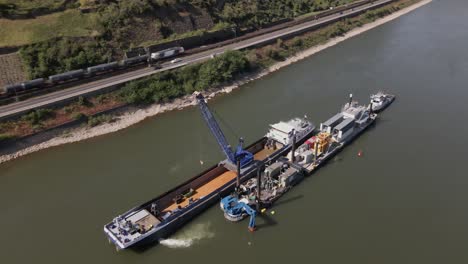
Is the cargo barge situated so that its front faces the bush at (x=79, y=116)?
no

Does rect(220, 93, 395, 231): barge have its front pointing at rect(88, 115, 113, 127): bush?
no

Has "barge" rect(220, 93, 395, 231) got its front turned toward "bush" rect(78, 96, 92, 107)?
no

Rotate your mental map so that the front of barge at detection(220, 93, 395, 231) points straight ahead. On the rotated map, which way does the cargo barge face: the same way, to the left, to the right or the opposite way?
the same way

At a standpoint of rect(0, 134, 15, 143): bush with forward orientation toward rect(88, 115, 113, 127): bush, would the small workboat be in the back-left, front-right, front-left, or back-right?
front-right
